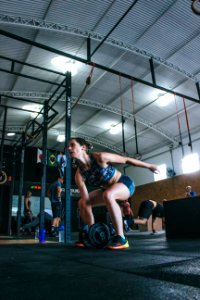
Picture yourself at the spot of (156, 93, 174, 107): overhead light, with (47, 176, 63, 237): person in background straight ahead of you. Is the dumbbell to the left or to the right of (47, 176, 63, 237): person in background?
left

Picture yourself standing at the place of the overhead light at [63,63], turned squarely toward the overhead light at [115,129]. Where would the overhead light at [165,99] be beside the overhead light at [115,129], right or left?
right

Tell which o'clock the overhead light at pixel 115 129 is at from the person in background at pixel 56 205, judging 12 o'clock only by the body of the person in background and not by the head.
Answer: The overhead light is roughly at 10 o'clock from the person in background.

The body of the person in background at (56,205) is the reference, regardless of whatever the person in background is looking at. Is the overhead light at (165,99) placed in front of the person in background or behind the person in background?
in front
